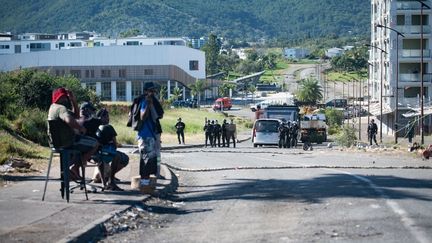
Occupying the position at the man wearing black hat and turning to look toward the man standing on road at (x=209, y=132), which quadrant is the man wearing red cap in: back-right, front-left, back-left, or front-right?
back-left

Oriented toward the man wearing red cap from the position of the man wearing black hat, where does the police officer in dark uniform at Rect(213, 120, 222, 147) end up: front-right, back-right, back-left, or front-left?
back-right

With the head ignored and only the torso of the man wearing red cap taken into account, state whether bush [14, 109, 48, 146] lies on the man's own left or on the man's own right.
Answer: on the man's own left

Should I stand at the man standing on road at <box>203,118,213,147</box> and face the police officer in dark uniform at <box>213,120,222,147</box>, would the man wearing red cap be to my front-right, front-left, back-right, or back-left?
back-right
